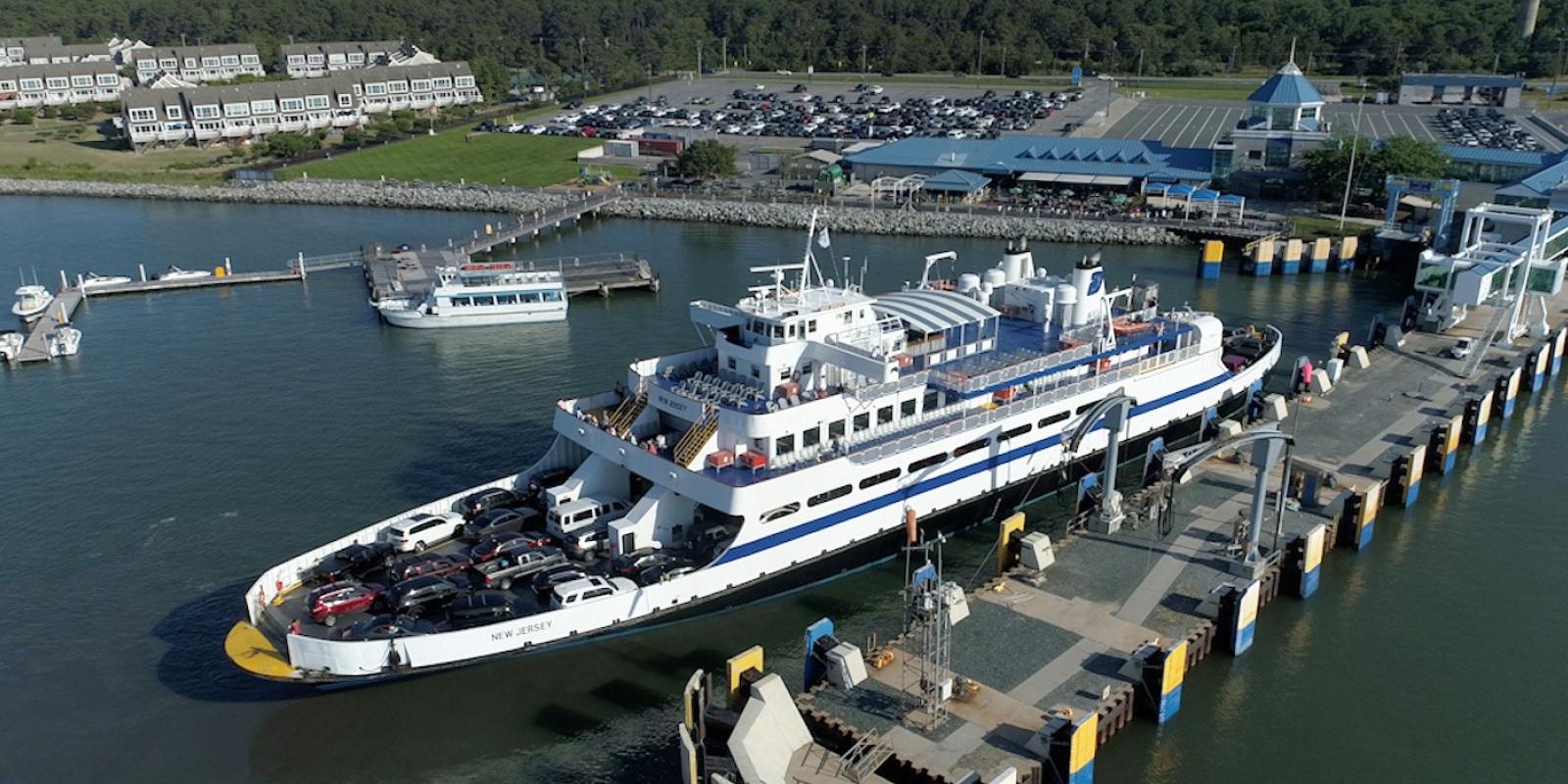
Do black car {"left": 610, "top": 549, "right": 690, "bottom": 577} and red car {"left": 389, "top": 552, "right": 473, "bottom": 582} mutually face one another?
no

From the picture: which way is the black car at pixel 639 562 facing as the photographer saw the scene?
facing away from the viewer and to the right of the viewer

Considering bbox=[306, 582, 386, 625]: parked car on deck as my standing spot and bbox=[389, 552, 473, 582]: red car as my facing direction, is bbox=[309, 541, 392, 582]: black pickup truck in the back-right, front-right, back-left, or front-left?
front-left

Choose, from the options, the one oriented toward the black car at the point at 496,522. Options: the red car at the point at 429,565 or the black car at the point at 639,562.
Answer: the red car

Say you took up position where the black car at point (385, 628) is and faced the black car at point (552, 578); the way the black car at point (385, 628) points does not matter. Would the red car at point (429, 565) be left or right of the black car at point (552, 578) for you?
left

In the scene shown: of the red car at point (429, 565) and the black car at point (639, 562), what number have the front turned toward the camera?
0

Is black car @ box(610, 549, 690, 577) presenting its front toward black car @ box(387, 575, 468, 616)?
no

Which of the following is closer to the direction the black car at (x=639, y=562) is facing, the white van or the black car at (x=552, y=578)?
the white van

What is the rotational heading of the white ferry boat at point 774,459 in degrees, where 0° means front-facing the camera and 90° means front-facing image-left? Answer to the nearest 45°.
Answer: approximately 45°

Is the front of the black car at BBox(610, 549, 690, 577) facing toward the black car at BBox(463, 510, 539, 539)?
no

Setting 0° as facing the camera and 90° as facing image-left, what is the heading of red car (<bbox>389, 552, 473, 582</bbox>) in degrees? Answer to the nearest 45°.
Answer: approximately 225°

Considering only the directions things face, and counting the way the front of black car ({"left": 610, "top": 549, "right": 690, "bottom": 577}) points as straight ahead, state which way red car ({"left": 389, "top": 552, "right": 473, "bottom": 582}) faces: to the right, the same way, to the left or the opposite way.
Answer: the same way
